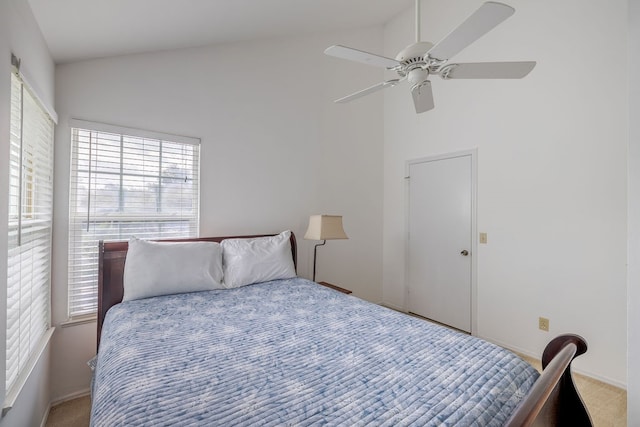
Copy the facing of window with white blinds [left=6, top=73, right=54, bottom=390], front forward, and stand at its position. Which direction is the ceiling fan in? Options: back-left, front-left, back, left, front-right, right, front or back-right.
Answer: front-right

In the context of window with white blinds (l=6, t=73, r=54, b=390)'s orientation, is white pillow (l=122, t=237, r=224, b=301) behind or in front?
in front

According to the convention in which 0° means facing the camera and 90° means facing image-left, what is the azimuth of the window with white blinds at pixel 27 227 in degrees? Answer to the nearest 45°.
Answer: approximately 270°

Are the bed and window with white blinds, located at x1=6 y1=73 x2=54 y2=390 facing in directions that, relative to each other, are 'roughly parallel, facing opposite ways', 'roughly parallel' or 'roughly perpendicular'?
roughly perpendicular

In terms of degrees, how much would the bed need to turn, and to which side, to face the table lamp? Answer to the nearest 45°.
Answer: approximately 135° to its left

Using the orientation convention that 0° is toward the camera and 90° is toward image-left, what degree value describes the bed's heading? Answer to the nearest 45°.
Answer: approximately 315°
